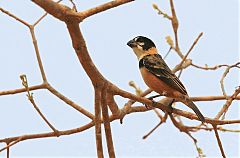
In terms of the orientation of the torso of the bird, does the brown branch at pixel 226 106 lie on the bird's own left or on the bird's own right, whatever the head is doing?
on the bird's own left

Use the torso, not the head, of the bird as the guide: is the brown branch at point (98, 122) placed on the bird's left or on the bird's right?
on the bird's left

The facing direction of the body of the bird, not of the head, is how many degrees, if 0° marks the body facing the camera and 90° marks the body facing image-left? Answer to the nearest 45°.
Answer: approximately 90°

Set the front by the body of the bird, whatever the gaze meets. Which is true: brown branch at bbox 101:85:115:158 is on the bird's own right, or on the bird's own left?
on the bird's own left
